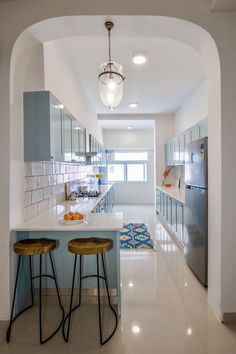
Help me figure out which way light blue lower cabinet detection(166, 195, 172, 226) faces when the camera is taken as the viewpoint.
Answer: facing to the left of the viewer

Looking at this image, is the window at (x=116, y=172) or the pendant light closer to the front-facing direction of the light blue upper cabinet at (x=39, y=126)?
the pendant light

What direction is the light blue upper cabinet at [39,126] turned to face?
to the viewer's right

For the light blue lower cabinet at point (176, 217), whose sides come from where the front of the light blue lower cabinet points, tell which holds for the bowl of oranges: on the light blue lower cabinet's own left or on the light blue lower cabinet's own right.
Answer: on the light blue lower cabinet's own left

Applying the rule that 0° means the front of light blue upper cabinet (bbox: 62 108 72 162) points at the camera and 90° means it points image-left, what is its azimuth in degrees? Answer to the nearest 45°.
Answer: approximately 270°

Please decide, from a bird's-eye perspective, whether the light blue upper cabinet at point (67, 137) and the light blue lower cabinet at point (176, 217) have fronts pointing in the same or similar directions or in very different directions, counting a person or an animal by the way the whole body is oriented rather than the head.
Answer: very different directions

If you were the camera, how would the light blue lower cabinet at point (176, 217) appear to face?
facing to the left of the viewer

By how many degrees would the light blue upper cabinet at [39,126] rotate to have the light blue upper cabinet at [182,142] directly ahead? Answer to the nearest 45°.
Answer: approximately 45° to its left

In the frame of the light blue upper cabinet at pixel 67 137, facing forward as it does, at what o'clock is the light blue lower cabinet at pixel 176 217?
The light blue lower cabinet is roughly at 11 o'clock from the light blue upper cabinet.

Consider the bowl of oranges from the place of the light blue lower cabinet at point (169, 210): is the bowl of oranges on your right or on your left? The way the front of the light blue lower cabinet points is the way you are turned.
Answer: on your left
